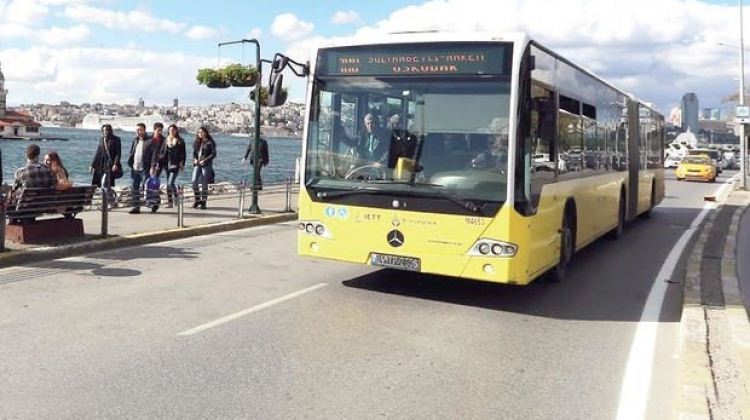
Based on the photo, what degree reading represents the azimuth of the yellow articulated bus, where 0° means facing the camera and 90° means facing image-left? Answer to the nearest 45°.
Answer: approximately 45°

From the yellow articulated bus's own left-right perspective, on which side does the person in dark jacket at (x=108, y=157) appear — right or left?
on its right

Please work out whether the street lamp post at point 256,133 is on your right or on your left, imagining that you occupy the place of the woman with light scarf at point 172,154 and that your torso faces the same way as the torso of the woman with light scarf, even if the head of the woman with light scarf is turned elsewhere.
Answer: on your left

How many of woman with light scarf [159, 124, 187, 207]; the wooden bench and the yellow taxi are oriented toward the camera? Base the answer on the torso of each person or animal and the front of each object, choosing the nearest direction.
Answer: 2

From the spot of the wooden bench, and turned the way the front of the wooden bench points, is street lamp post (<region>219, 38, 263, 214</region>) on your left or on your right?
on your right

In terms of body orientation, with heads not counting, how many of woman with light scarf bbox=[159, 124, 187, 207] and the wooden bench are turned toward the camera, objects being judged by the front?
1
